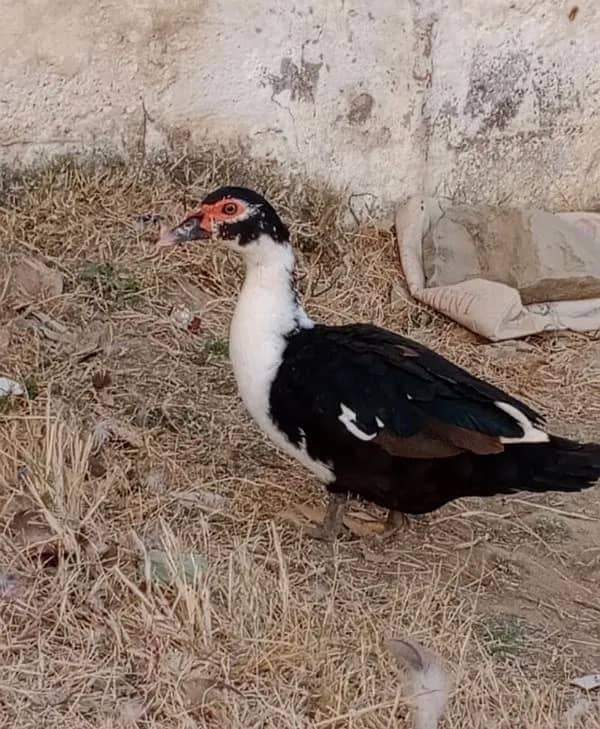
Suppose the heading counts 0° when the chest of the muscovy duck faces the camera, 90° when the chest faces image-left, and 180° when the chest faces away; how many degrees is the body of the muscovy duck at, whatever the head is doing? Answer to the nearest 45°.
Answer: approximately 90°

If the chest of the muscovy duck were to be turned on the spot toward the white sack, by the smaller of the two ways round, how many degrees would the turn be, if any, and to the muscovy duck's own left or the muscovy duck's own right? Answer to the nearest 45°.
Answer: approximately 90° to the muscovy duck's own right
